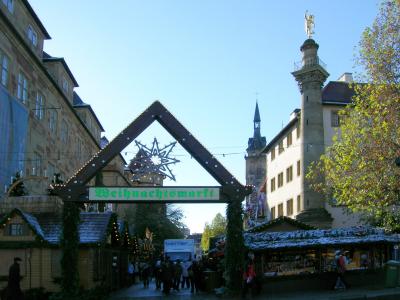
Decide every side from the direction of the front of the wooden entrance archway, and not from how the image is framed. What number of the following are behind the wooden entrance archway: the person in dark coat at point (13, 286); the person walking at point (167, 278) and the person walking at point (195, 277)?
2

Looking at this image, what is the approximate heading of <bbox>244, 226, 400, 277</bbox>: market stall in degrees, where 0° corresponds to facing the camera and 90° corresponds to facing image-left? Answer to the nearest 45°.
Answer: approximately 0°

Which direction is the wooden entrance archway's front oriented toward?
toward the camera
